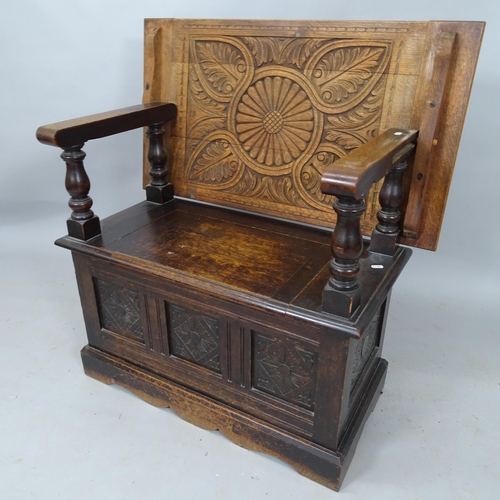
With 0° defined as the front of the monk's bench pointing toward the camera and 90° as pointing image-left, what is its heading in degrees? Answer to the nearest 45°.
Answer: approximately 45°
